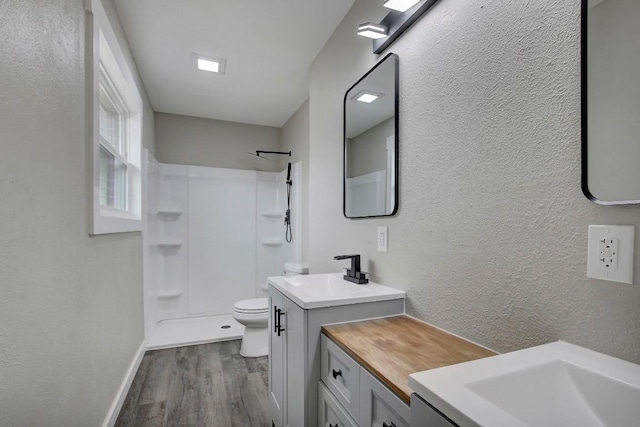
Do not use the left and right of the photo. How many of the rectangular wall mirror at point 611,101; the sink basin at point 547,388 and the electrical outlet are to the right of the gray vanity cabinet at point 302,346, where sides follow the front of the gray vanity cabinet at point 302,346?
0

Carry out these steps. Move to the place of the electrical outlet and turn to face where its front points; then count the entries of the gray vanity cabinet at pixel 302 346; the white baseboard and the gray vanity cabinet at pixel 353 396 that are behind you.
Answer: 0

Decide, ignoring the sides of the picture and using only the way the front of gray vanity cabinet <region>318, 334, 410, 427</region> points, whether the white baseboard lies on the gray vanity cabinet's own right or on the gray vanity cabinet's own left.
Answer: on the gray vanity cabinet's own right

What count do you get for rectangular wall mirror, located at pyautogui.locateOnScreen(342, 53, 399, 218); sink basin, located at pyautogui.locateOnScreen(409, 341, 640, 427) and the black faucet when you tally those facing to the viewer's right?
0

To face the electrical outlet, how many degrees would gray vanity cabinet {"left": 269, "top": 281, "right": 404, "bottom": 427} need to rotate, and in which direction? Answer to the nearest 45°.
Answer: approximately 135° to its left

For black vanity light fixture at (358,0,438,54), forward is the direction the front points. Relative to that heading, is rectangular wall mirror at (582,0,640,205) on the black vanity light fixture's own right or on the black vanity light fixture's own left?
on the black vanity light fixture's own left

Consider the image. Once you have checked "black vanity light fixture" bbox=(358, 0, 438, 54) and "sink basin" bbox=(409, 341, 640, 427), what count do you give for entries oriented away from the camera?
0

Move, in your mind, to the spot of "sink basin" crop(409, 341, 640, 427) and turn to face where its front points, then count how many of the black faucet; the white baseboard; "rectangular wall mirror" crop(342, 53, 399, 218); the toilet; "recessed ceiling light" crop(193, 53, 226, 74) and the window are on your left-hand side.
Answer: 0

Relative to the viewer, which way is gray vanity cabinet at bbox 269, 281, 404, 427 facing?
to the viewer's left

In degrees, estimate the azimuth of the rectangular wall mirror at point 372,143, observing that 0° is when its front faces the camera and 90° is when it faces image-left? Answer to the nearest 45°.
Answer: approximately 45°

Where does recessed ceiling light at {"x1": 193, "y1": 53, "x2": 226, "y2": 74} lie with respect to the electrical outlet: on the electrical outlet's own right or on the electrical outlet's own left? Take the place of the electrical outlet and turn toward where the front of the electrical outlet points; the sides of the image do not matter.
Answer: on the electrical outlet's own right

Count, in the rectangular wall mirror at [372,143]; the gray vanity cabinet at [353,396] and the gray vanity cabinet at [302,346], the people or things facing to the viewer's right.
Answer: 0

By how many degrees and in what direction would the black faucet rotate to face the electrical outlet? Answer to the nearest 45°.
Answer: approximately 90° to its left

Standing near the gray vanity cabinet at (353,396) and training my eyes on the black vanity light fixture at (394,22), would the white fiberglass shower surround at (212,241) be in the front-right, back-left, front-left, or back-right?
front-left

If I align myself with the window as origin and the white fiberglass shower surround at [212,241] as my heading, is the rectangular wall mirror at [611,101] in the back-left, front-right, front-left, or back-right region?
back-right

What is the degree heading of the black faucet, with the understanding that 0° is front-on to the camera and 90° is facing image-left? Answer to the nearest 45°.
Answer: approximately 45°

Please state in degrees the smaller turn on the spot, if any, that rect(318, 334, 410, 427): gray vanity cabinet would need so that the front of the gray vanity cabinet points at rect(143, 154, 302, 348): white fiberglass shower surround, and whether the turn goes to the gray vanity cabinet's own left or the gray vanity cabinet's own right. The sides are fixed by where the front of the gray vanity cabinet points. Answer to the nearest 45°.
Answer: approximately 90° to the gray vanity cabinet's own right
